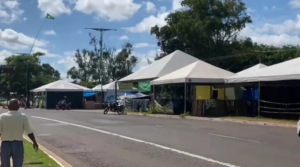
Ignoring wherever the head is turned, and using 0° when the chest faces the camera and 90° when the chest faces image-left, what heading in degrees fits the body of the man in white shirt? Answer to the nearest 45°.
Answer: approximately 180°
